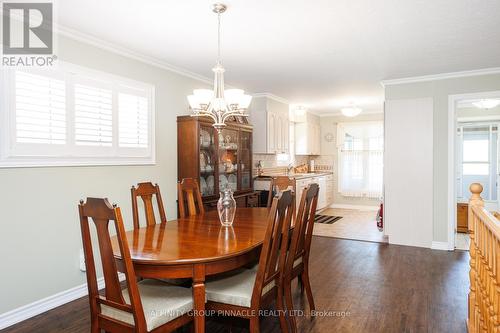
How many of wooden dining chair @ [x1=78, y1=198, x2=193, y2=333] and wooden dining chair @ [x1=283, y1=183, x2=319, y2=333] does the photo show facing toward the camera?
0

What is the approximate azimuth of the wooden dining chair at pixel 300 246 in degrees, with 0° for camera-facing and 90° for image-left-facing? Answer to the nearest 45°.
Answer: approximately 135°

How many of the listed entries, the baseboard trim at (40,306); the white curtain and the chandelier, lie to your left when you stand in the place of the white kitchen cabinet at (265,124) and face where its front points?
1

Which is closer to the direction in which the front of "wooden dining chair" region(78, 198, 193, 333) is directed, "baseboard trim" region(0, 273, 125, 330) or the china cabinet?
the china cabinet

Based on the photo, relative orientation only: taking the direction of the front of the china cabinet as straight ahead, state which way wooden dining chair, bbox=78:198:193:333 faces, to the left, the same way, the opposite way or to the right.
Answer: to the left

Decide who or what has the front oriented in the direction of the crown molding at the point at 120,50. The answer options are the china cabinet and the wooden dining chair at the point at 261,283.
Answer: the wooden dining chair

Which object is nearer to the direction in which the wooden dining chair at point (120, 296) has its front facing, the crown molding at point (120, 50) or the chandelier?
the chandelier

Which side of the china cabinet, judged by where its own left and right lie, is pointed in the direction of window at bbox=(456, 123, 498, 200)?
left

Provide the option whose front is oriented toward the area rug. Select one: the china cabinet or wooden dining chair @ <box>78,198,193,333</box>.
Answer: the wooden dining chair

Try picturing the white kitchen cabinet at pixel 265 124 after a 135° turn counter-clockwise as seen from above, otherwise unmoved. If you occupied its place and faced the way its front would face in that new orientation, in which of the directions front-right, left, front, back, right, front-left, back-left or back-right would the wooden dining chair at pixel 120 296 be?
back

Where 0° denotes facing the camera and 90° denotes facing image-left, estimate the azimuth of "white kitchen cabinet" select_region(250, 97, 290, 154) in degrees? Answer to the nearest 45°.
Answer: approximately 315°

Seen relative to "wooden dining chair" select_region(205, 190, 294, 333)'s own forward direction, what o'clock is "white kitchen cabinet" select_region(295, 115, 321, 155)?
The white kitchen cabinet is roughly at 2 o'clock from the wooden dining chair.

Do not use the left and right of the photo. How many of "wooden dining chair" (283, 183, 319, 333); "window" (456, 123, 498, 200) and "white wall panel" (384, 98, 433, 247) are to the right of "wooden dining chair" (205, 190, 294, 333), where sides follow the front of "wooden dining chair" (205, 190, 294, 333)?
3

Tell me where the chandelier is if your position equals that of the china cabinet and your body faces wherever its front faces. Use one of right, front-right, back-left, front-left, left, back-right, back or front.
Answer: front-right

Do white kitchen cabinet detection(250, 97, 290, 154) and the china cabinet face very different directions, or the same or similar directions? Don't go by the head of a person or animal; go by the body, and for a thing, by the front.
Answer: same or similar directions
